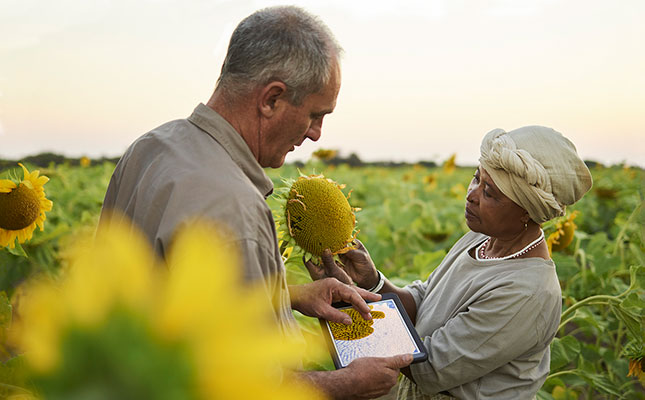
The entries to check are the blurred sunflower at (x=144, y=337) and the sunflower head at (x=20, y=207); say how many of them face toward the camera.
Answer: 1

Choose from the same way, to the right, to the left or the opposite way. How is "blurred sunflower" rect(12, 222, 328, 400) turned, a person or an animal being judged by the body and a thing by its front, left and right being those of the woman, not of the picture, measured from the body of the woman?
to the right

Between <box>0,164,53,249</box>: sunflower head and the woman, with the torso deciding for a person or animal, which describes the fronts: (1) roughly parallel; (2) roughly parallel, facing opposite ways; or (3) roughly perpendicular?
roughly perpendicular

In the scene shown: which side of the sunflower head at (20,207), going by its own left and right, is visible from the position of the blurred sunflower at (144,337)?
front

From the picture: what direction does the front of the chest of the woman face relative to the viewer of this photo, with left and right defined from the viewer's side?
facing the viewer and to the left of the viewer

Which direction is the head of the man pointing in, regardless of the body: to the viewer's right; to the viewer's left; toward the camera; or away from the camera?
to the viewer's right

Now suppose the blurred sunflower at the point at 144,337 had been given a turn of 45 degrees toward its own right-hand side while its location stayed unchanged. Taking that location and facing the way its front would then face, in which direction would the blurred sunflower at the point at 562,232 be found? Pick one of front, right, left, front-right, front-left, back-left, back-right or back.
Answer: front

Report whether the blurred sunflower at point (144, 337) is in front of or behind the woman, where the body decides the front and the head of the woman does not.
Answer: in front

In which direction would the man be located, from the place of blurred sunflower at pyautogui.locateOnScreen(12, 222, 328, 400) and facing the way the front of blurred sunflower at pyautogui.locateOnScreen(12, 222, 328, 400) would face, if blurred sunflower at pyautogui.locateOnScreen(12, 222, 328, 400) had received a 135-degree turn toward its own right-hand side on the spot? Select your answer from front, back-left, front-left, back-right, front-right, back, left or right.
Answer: back-left

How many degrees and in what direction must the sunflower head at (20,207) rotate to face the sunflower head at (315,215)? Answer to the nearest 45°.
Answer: approximately 45° to its left

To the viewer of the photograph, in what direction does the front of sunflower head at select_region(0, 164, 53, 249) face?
facing the viewer

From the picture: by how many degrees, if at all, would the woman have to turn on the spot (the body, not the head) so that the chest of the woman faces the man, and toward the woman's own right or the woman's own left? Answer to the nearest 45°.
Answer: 0° — they already face them

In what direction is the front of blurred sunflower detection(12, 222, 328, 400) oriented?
away from the camera
